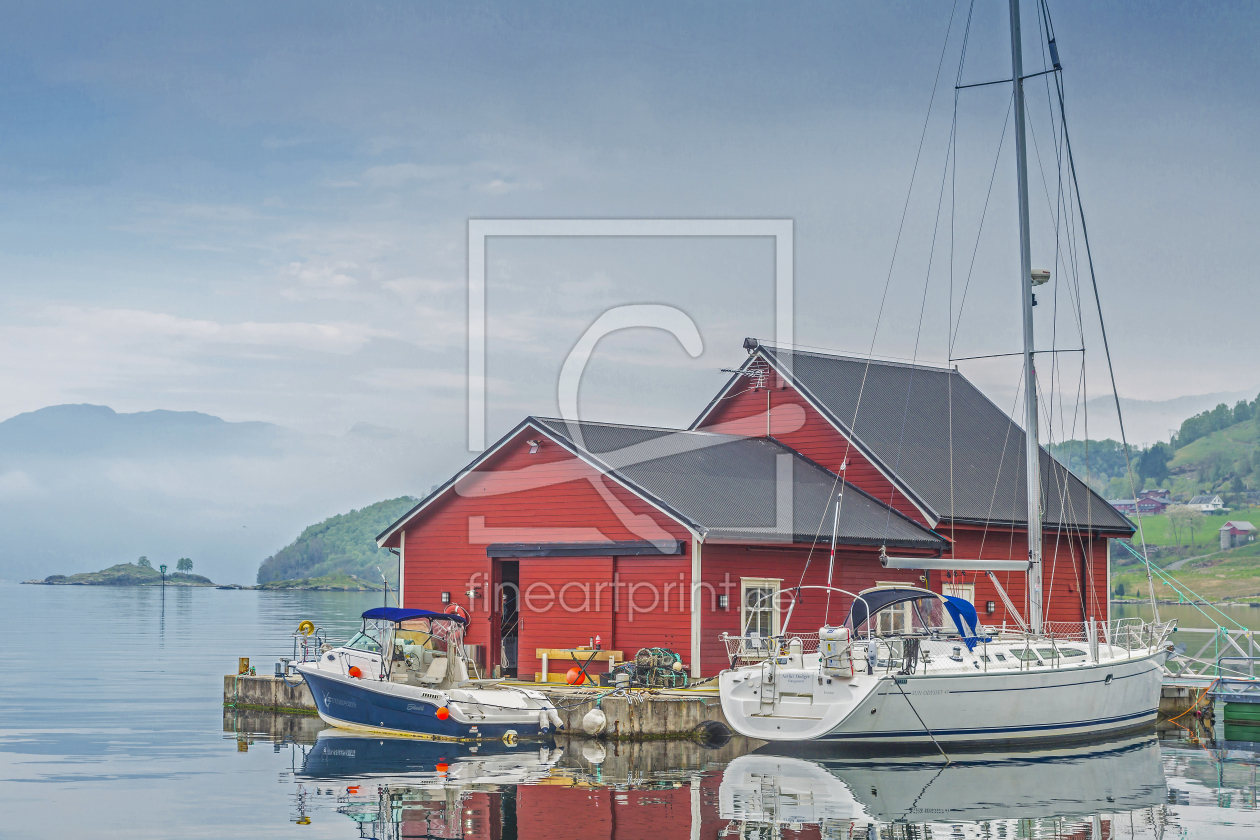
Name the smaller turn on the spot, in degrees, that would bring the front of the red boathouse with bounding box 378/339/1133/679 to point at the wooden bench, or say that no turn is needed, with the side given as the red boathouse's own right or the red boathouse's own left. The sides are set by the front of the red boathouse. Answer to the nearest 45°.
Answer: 0° — it already faces it

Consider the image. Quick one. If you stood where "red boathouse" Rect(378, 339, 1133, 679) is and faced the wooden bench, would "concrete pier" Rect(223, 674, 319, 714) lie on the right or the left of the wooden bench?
right

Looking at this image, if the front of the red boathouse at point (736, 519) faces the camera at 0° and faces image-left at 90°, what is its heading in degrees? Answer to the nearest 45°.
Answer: approximately 45°

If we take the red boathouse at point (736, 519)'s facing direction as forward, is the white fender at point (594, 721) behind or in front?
in front

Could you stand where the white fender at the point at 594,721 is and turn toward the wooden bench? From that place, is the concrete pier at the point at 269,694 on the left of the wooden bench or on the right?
left

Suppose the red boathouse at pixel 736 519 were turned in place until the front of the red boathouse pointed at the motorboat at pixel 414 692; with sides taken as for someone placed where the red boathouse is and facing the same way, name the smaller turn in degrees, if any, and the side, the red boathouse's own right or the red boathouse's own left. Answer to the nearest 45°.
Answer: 0° — it already faces it

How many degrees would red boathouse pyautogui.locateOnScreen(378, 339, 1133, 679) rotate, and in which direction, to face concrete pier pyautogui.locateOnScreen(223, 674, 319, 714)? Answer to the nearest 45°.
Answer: approximately 45° to its right
